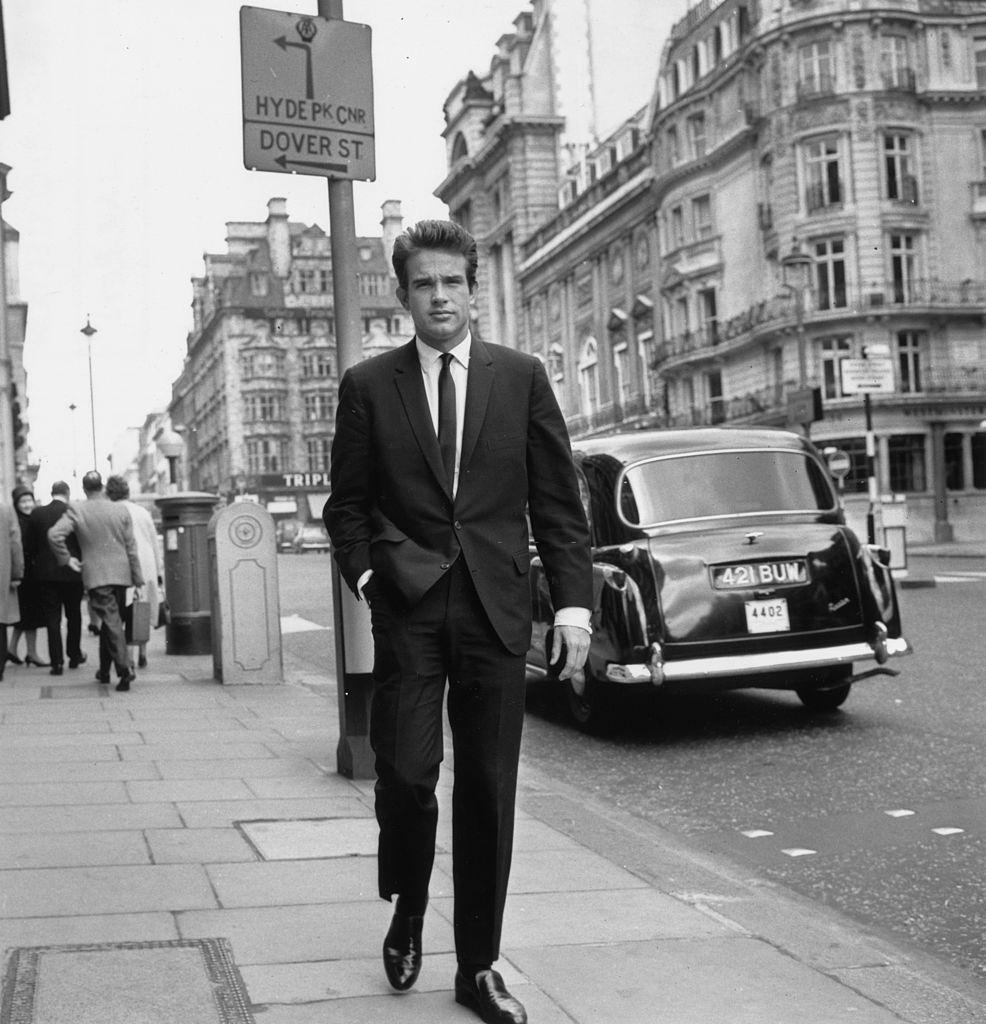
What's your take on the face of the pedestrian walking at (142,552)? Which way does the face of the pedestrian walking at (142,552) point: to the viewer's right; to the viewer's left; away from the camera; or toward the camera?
away from the camera

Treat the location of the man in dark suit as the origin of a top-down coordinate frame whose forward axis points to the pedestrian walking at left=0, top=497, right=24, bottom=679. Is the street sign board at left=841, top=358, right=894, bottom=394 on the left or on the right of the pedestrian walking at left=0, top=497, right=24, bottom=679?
right

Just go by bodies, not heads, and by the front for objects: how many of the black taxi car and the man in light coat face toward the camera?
0

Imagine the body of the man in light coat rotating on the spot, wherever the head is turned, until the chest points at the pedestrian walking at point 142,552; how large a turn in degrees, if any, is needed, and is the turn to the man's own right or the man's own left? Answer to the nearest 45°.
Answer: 0° — they already face them

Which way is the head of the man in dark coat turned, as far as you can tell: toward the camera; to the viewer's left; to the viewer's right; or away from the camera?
away from the camera

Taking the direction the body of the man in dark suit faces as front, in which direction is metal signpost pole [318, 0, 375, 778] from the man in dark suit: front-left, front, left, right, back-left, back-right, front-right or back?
back

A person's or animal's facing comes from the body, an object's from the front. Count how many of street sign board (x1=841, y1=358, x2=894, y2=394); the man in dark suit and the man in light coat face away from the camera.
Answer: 1

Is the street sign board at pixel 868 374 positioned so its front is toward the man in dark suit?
yes

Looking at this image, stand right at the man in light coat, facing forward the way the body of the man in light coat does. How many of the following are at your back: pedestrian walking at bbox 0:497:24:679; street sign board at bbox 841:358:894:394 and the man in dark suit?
1

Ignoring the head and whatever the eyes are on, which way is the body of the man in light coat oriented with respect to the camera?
away from the camera

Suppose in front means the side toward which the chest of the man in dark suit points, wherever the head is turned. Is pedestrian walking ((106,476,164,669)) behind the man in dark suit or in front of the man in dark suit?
behind

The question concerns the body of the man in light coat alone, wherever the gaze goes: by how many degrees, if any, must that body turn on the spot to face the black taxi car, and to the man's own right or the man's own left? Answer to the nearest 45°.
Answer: approximately 135° to the man's own right
